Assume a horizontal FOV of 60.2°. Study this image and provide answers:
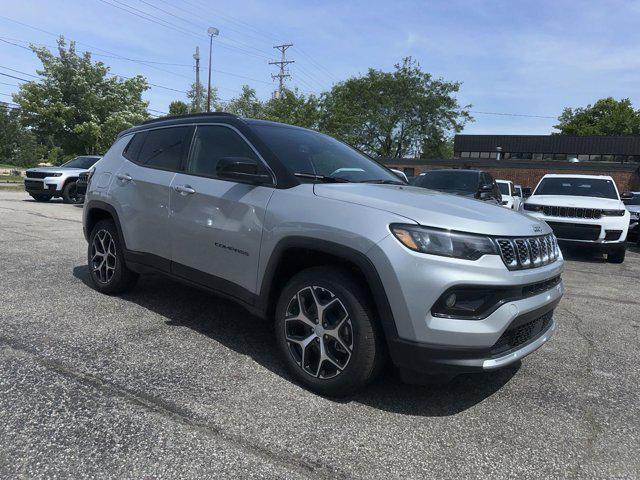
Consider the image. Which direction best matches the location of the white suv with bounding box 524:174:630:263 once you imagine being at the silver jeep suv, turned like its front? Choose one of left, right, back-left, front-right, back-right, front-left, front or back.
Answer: left

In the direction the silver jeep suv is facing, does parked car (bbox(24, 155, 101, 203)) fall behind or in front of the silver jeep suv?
behind

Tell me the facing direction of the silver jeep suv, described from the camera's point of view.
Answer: facing the viewer and to the right of the viewer

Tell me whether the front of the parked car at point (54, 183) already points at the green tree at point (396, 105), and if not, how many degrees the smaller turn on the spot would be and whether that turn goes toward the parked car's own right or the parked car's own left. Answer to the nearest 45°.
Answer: approximately 180°

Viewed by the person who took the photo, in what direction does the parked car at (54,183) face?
facing the viewer and to the left of the viewer

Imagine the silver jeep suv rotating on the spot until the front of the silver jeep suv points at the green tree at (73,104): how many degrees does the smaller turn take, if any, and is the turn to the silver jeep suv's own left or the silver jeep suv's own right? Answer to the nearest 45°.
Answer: approximately 180°

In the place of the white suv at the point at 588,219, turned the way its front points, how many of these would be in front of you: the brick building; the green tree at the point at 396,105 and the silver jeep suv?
1

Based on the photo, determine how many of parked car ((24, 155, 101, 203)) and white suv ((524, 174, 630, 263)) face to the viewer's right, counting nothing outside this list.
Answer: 0

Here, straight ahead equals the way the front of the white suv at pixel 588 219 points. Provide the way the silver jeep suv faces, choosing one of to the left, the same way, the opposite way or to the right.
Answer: to the left

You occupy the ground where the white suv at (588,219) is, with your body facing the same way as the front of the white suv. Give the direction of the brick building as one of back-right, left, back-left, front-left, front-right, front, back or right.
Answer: back

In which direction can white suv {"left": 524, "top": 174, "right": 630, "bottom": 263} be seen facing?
toward the camera

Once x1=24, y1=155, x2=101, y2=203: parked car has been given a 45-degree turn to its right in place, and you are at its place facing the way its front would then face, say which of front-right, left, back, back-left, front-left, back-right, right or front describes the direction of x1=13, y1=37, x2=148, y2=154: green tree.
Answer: right

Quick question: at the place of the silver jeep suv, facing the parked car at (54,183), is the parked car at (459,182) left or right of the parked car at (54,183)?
right

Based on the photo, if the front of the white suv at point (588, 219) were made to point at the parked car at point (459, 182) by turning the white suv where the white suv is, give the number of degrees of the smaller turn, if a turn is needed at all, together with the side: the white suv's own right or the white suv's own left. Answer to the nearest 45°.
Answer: approximately 90° to the white suv's own right
